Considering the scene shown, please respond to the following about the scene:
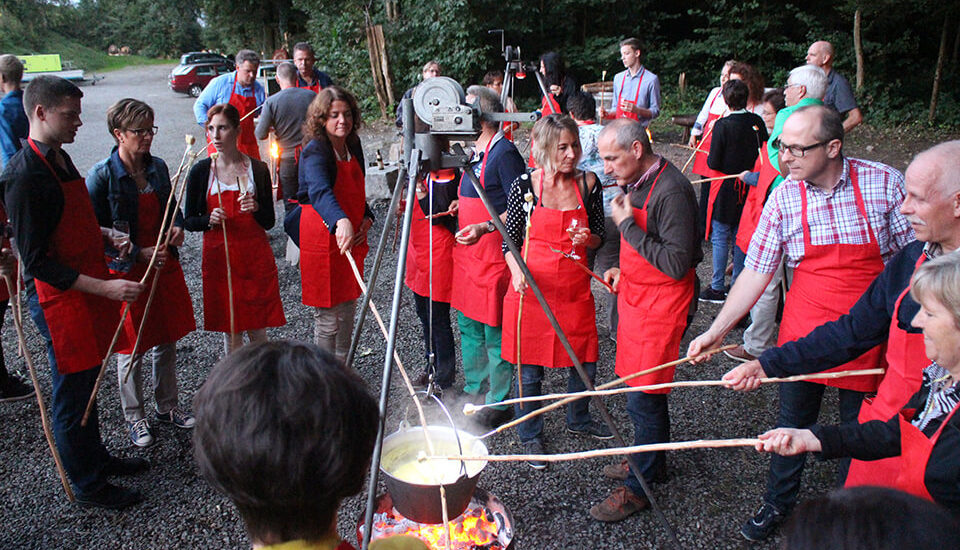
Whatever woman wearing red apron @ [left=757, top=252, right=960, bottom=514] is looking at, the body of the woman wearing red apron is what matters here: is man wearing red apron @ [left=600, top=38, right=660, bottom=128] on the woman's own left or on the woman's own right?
on the woman's own right

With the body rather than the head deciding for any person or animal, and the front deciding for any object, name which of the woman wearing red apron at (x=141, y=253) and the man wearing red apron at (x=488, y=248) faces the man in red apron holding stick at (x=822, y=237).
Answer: the woman wearing red apron

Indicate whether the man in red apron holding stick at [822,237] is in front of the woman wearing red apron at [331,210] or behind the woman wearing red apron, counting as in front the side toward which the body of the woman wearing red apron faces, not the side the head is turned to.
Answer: in front

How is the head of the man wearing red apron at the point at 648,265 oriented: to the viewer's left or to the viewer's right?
to the viewer's left

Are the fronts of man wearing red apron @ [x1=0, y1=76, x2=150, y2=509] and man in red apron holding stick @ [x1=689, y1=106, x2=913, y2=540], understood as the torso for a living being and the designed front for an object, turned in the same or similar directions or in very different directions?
very different directions

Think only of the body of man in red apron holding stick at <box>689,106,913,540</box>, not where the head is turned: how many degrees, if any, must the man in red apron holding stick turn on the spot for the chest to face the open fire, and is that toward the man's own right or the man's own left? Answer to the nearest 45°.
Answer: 0° — they already face it

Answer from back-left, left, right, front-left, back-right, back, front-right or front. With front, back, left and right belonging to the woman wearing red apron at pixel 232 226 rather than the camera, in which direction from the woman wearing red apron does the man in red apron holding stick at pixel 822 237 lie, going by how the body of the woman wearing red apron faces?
front-left

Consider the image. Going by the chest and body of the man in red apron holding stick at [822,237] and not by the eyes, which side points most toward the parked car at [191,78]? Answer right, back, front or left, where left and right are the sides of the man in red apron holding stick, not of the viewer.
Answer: right

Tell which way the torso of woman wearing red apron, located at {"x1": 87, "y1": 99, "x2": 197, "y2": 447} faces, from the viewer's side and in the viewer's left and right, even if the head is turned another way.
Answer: facing the viewer and to the right of the viewer

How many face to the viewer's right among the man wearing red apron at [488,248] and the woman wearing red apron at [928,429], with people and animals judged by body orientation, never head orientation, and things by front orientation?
0

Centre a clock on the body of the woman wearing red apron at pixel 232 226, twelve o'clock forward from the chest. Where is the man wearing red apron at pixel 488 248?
The man wearing red apron is roughly at 10 o'clock from the woman wearing red apron.

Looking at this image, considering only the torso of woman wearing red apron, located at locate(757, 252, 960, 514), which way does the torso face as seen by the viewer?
to the viewer's left

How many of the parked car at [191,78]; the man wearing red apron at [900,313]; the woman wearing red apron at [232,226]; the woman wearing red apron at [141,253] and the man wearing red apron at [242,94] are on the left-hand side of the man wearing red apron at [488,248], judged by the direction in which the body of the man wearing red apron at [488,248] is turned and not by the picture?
1

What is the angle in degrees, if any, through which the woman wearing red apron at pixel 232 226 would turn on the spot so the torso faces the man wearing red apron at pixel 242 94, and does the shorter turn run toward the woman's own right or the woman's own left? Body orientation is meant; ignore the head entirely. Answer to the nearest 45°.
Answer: approximately 180°

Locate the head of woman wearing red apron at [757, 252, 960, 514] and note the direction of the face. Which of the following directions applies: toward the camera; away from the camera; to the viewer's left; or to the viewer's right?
to the viewer's left

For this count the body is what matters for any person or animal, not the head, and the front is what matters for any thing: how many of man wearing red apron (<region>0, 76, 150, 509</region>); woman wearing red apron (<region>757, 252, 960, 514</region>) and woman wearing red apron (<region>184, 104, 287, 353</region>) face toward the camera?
1

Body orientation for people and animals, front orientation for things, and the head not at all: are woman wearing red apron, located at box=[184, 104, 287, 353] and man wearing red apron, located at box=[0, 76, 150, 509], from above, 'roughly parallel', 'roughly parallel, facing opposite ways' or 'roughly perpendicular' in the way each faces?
roughly perpendicular

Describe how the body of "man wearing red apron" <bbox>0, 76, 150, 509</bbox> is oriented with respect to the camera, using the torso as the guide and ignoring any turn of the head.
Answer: to the viewer's right

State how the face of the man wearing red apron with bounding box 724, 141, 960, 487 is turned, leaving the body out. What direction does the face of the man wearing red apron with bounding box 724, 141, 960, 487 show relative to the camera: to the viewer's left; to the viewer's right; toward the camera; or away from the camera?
to the viewer's left
